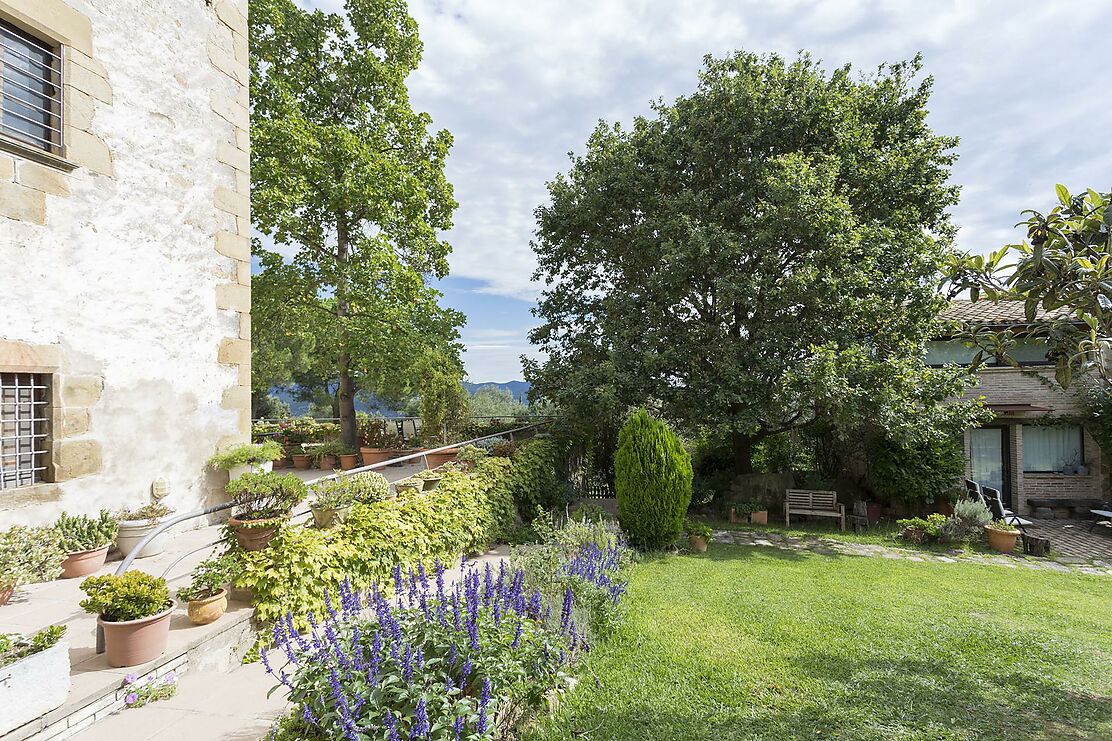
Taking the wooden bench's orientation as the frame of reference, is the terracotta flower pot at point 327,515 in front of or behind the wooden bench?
in front

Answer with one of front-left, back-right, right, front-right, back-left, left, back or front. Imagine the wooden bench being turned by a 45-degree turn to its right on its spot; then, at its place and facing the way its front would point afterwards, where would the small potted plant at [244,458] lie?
front

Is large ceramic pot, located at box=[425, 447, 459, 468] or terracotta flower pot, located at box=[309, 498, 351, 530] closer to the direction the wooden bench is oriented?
the terracotta flower pot

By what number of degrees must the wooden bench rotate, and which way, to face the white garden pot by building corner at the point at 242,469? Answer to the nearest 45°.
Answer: approximately 45° to its right

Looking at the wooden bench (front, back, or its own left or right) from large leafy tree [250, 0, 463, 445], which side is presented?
right

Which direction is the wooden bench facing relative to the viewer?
toward the camera

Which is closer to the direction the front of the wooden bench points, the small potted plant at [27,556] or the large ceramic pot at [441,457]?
the small potted plant

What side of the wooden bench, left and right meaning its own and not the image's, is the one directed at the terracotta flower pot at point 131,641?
front

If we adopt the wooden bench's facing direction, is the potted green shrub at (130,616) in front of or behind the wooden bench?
in front

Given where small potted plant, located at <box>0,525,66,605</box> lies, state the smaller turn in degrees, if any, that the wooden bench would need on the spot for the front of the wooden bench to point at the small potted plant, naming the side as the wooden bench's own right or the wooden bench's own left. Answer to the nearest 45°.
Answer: approximately 45° to the wooden bench's own right

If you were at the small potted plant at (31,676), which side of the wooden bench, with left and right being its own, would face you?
front
